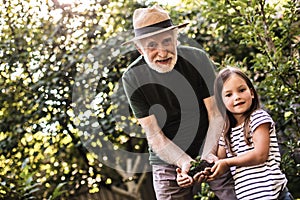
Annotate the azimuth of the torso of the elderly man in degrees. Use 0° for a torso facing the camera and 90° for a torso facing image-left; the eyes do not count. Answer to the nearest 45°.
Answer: approximately 0°

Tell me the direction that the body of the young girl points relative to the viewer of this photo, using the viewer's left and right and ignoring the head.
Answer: facing the viewer and to the left of the viewer

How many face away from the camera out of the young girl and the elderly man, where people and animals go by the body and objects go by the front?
0
